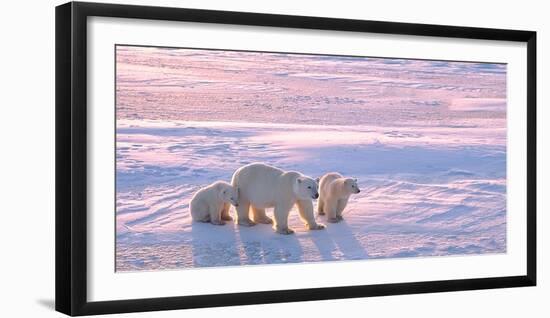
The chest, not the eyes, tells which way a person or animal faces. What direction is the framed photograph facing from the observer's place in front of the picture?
facing the viewer and to the right of the viewer
